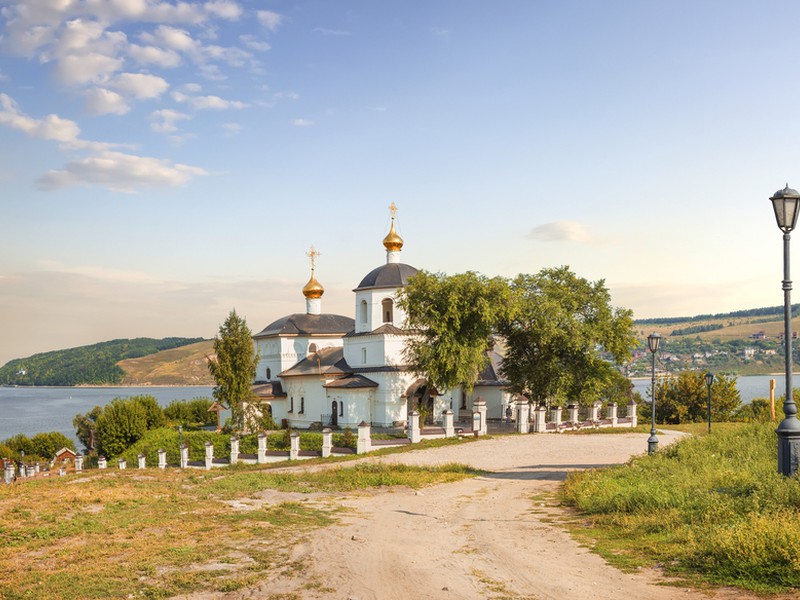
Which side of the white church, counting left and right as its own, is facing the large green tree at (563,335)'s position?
front

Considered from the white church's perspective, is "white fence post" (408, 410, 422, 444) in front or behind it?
in front

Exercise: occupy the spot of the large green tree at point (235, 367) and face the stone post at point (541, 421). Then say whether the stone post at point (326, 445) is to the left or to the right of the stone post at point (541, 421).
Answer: right

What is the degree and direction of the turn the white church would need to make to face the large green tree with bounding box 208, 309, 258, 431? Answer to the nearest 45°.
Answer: approximately 135° to its right

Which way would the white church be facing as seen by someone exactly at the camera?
facing the viewer and to the right of the viewer

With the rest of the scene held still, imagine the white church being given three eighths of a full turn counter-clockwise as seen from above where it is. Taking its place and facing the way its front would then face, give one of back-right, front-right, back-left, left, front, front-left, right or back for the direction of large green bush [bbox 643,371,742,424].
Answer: right

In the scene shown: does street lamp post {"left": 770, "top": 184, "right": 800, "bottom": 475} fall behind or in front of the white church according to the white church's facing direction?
in front

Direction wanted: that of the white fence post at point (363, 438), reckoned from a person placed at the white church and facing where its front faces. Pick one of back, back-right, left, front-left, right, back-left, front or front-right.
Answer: front-right

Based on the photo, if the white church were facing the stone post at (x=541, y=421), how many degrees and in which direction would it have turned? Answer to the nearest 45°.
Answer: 0° — it already faces it
